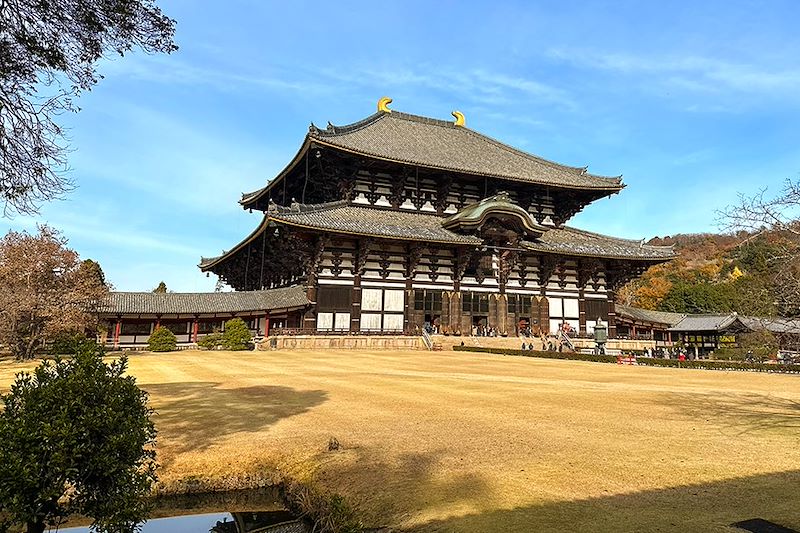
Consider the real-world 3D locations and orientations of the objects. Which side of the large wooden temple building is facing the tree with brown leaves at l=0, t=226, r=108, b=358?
right

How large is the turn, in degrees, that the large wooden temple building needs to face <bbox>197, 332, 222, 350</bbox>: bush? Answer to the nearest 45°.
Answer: approximately 90° to its right

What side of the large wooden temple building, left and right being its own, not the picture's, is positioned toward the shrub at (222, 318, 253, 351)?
right

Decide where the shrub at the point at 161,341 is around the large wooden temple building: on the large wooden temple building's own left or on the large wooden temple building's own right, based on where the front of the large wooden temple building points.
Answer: on the large wooden temple building's own right

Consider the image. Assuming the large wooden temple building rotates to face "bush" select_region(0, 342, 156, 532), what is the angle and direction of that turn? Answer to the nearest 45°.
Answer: approximately 45° to its right

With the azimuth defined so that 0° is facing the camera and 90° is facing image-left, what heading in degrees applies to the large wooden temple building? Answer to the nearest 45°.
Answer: approximately 315°

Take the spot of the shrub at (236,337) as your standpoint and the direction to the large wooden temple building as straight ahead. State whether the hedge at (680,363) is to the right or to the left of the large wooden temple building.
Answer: right

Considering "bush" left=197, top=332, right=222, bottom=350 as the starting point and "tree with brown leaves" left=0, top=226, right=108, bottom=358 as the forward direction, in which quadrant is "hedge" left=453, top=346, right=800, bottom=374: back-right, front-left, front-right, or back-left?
back-left
